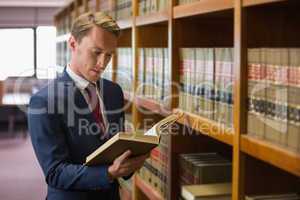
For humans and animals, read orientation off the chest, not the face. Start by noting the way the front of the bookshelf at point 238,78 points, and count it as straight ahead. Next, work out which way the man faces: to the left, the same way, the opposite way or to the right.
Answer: to the left

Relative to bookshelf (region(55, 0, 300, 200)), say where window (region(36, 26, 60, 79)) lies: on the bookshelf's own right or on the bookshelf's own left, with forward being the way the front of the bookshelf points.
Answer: on the bookshelf's own right

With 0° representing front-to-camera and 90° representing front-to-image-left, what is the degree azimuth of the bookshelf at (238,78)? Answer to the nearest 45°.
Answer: approximately 45°

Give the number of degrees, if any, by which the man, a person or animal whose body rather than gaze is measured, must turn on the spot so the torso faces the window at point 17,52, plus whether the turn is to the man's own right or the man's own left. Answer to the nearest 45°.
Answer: approximately 135° to the man's own left

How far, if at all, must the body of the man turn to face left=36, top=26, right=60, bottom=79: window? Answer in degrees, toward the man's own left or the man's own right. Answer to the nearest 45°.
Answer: approximately 135° to the man's own left
